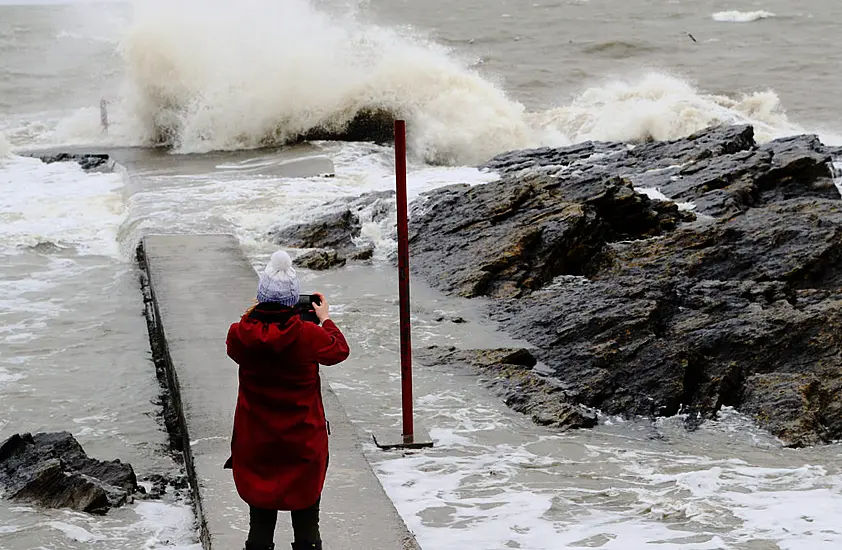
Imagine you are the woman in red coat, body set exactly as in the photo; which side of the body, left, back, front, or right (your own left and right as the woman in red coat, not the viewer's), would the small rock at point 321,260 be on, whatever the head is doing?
front

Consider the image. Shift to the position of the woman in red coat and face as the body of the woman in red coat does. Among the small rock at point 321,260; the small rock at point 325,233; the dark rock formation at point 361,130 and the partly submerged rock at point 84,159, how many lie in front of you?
4

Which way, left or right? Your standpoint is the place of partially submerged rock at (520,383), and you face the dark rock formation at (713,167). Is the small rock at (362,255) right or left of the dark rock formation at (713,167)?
left

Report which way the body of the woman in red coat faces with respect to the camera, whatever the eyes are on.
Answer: away from the camera

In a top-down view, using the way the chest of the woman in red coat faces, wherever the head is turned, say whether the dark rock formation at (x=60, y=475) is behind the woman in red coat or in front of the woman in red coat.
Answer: in front

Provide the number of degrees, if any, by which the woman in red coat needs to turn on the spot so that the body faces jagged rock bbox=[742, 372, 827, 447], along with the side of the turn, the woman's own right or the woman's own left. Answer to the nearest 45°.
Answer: approximately 45° to the woman's own right

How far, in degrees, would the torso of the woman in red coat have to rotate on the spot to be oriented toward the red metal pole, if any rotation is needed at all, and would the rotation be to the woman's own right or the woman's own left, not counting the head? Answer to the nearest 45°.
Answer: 0° — they already face it

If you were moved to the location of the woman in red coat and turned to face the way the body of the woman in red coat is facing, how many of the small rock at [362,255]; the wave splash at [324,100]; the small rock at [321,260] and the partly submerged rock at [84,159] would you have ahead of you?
4

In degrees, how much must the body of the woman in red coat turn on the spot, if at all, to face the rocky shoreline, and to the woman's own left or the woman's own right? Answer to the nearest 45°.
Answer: approximately 45° to the woman's own right

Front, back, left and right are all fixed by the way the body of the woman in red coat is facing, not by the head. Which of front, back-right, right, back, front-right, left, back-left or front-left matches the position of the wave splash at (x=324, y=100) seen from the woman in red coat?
front

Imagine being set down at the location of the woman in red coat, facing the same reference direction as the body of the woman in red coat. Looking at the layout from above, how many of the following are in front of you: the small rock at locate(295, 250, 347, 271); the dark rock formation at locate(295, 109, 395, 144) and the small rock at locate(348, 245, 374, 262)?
3

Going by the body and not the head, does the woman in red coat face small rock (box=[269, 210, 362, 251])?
yes

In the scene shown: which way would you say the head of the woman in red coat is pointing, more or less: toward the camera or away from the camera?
away from the camera

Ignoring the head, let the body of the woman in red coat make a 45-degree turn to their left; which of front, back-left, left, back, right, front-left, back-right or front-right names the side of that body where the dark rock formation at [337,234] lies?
front-right

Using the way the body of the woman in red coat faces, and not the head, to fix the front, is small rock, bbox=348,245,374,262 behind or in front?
in front

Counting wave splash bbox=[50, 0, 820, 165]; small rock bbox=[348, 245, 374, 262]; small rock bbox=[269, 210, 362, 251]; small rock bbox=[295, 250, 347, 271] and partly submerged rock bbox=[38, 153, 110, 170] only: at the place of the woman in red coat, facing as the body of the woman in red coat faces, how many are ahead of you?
5
